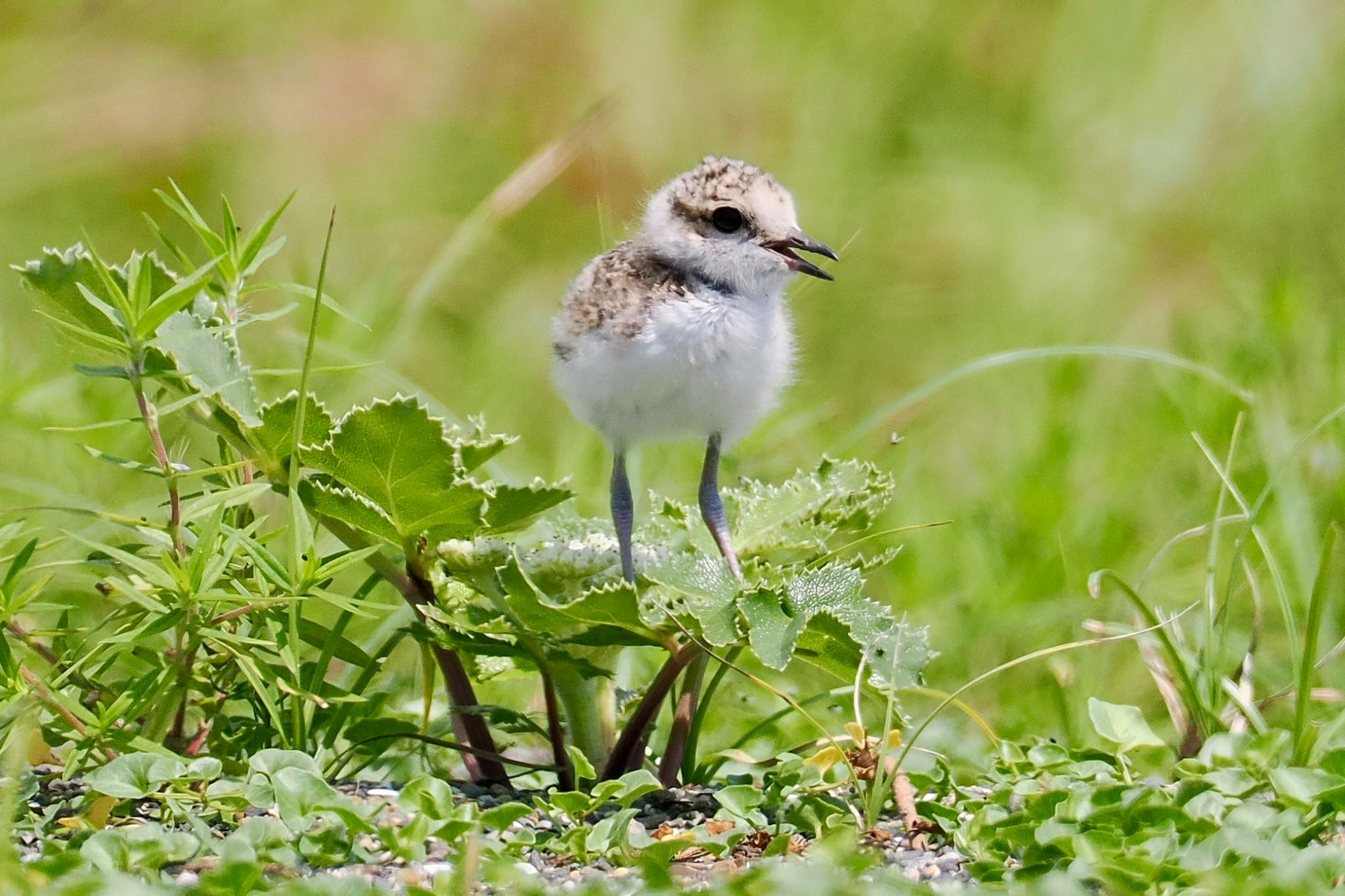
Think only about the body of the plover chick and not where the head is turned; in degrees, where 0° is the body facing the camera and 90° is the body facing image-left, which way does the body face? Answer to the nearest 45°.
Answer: approximately 315°
